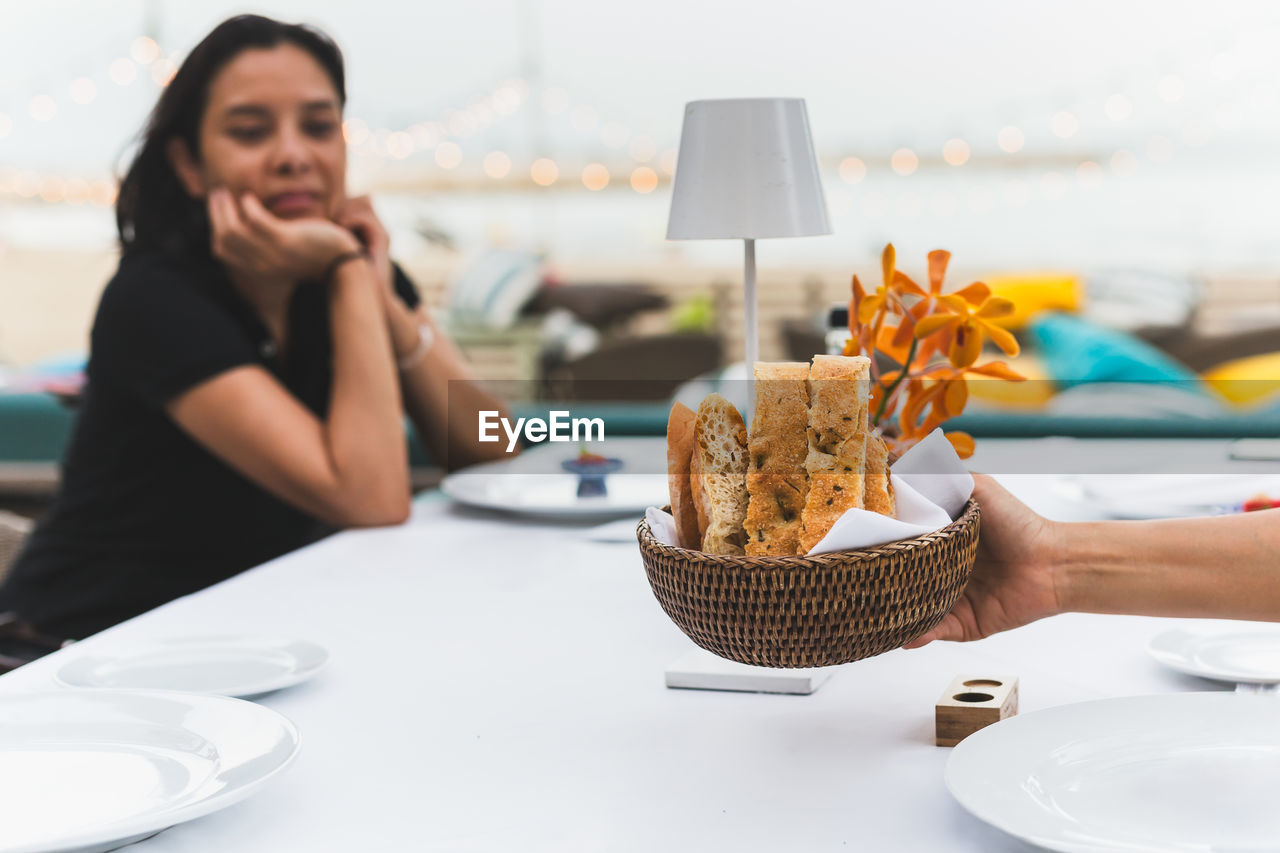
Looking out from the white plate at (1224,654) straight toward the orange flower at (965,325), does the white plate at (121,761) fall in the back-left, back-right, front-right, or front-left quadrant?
front-left

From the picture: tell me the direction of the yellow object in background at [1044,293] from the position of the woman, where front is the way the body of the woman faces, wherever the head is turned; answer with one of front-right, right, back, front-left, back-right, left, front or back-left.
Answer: left

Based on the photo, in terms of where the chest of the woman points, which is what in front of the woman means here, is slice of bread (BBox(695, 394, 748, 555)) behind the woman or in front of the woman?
in front

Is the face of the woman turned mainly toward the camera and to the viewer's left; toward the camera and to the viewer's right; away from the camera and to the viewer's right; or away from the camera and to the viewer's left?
toward the camera and to the viewer's right

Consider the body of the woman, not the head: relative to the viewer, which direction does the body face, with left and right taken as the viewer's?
facing the viewer and to the right of the viewer

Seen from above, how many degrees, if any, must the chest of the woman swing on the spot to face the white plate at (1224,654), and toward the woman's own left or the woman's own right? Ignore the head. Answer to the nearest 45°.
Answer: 0° — they already face it

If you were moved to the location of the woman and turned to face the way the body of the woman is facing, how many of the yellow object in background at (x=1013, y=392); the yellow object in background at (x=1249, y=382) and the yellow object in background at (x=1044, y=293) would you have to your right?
0

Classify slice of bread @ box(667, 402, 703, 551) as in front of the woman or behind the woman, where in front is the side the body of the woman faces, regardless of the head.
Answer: in front

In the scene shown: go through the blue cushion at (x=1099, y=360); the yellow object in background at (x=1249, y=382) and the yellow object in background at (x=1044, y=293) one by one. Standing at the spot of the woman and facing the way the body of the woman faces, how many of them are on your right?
0

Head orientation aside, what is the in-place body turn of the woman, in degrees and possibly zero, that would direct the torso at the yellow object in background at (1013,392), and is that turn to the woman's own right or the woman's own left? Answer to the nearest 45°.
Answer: approximately 90° to the woman's own left

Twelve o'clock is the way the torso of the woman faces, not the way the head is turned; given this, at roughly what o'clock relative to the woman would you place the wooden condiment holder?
The wooden condiment holder is roughly at 1 o'clock from the woman.

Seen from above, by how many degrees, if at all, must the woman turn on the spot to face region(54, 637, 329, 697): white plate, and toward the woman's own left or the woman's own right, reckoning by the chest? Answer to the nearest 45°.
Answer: approximately 45° to the woman's own right

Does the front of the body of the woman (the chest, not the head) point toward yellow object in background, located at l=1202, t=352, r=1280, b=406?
no
